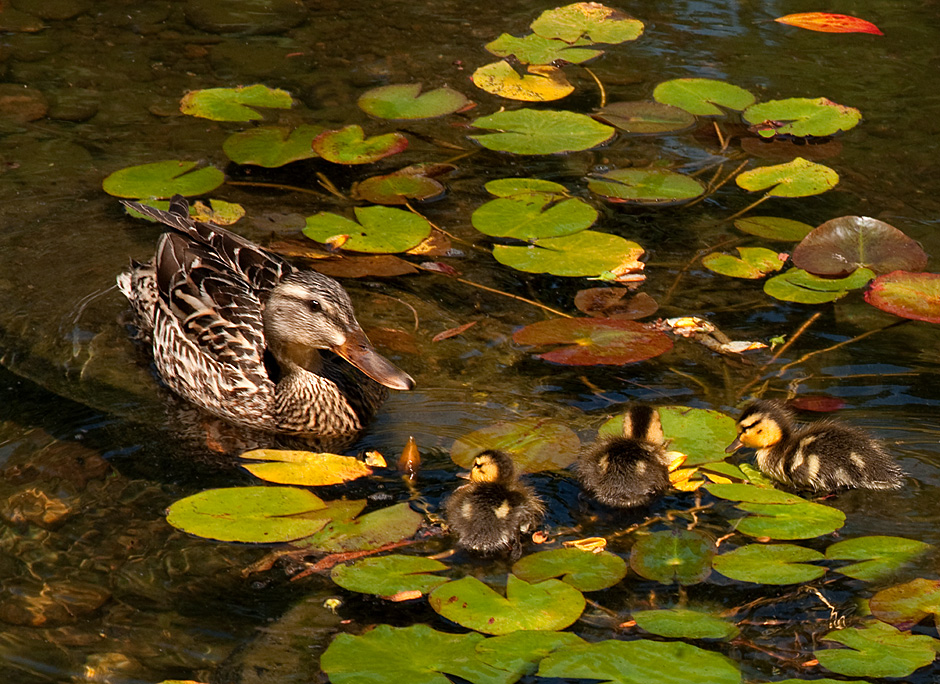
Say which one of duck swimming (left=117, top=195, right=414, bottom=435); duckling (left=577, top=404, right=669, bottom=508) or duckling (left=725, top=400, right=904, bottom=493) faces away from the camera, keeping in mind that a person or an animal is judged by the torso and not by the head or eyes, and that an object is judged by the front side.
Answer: duckling (left=577, top=404, right=669, bottom=508)

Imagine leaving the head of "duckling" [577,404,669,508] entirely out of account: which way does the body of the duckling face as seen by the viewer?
away from the camera

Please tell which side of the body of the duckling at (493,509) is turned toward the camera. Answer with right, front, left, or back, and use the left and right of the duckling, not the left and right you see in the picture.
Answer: back

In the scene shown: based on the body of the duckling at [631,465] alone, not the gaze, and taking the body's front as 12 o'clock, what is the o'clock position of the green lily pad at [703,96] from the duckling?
The green lily pad is roughly at 12 o'clock from the duckling.

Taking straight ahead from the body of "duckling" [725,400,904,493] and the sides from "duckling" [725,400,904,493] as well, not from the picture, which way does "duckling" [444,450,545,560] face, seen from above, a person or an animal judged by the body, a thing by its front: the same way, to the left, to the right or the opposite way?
to the right

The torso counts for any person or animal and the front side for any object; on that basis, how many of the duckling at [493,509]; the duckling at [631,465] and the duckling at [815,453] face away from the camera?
2

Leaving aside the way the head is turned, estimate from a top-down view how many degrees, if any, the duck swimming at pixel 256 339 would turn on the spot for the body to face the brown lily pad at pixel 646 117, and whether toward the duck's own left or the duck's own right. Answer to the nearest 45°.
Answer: approximately 90° to the duck's own left

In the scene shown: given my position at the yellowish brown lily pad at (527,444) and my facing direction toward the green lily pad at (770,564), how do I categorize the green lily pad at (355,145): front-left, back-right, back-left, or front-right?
back-left

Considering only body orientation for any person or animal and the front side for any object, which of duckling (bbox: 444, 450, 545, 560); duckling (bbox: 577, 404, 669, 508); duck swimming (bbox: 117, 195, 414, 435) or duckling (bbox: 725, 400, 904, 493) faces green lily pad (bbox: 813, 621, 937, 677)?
the duck swimming

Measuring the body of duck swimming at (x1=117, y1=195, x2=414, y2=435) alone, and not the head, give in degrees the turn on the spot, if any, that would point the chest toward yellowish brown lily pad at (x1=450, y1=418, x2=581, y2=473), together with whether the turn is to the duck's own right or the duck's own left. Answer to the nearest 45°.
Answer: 0° — it already faces it

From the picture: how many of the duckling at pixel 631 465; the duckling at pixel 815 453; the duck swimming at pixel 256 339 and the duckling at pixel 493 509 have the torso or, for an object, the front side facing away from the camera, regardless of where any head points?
2
